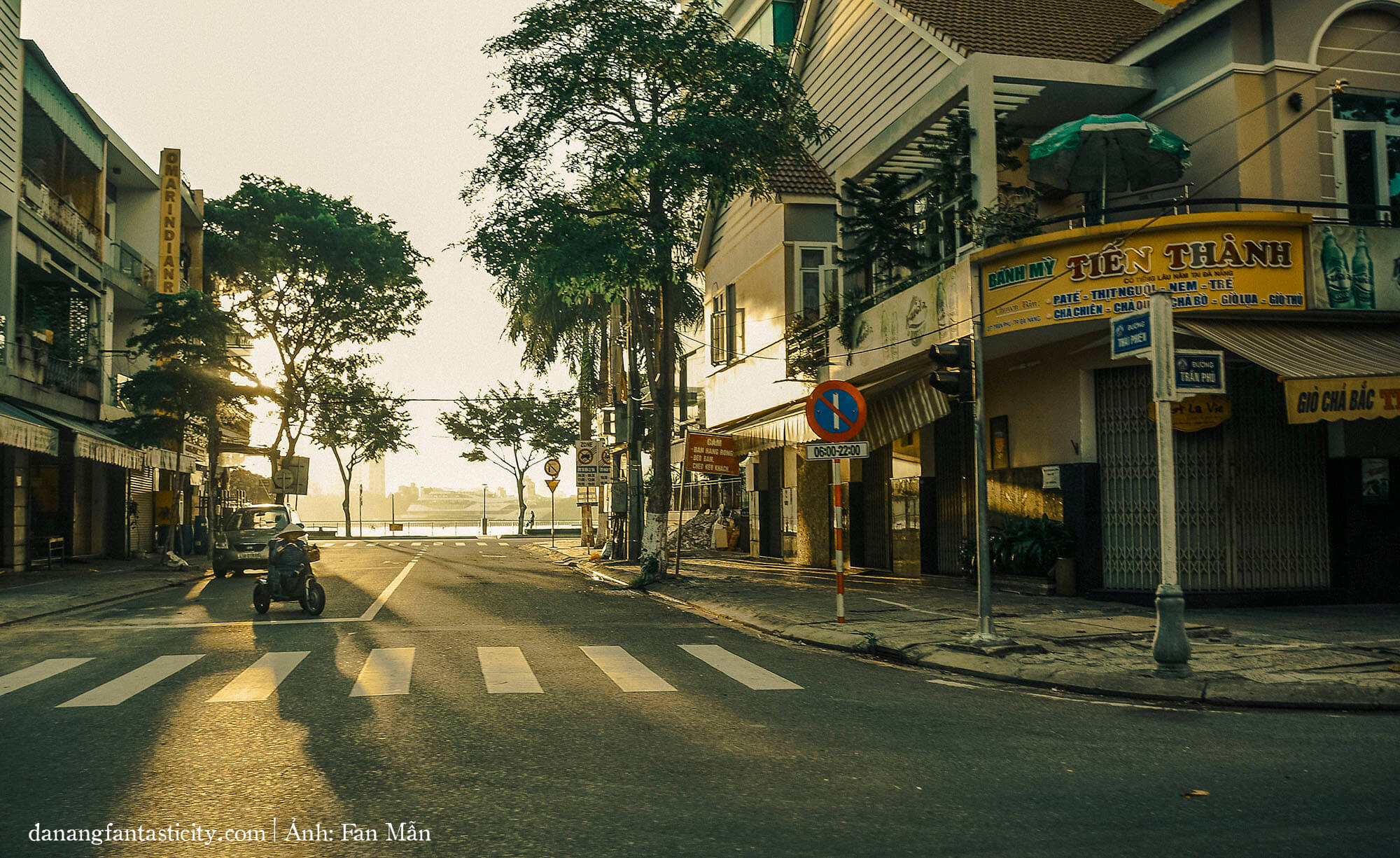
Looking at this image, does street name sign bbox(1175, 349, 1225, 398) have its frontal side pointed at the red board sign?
no

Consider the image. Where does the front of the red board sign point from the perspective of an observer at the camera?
facing the viewer

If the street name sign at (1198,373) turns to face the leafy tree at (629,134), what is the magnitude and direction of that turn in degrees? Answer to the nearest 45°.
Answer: approximately 135° to its right

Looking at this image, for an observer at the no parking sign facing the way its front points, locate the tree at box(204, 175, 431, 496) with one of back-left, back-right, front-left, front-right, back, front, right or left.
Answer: back-right

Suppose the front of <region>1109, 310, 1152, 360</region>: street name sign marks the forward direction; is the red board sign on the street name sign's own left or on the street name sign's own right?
on the street name sign's own right

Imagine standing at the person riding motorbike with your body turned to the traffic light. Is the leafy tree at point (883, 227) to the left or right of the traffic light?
left

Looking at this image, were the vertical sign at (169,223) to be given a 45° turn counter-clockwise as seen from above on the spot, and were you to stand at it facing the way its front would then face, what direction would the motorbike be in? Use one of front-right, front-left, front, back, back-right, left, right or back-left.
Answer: front-right

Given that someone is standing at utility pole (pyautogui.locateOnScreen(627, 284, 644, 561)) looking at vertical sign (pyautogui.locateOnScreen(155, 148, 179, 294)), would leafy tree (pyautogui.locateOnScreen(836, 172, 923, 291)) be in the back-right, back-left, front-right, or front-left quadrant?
back-left

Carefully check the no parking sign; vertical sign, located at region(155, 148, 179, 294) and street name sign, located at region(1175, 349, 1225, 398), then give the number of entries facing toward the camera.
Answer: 3

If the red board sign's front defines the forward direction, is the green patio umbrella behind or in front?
in front

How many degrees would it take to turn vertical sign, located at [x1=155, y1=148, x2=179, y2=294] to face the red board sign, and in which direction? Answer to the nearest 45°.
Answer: approximately 45° to its left

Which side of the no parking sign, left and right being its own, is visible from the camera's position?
front

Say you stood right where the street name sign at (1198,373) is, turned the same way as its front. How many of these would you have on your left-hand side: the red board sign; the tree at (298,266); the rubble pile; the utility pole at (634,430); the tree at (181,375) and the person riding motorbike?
0

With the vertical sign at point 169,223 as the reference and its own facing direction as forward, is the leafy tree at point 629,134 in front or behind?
in front

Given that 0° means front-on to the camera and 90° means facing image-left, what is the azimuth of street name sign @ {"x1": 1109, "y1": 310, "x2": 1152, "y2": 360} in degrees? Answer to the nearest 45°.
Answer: approximately 45°

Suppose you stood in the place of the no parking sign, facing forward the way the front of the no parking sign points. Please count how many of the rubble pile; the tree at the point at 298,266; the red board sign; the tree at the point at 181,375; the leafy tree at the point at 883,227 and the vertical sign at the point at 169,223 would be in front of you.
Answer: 0

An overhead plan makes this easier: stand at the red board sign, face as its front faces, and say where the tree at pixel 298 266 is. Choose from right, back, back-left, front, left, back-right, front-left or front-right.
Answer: back-right
